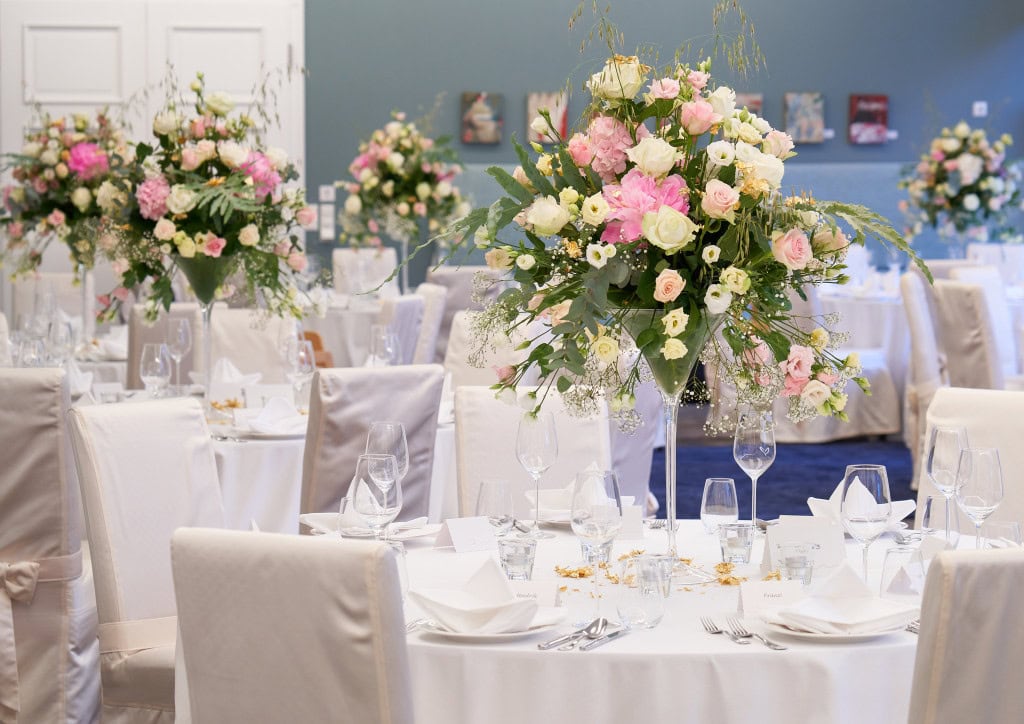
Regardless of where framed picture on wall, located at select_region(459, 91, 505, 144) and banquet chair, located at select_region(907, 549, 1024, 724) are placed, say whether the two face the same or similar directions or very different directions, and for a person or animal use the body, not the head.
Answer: very different directions

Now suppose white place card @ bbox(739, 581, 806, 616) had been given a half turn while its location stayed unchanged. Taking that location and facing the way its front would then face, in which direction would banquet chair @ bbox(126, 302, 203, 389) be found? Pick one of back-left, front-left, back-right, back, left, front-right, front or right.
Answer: front-left

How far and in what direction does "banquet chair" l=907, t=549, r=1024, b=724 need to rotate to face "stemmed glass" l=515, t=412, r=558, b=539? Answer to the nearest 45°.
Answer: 0° — it already faces it

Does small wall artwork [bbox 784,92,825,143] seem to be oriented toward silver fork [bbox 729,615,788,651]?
yes

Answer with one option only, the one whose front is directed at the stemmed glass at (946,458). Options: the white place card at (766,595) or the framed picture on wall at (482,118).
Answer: the framed picture on wall

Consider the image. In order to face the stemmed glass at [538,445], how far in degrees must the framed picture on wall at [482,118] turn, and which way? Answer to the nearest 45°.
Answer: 0° — it already faces it
